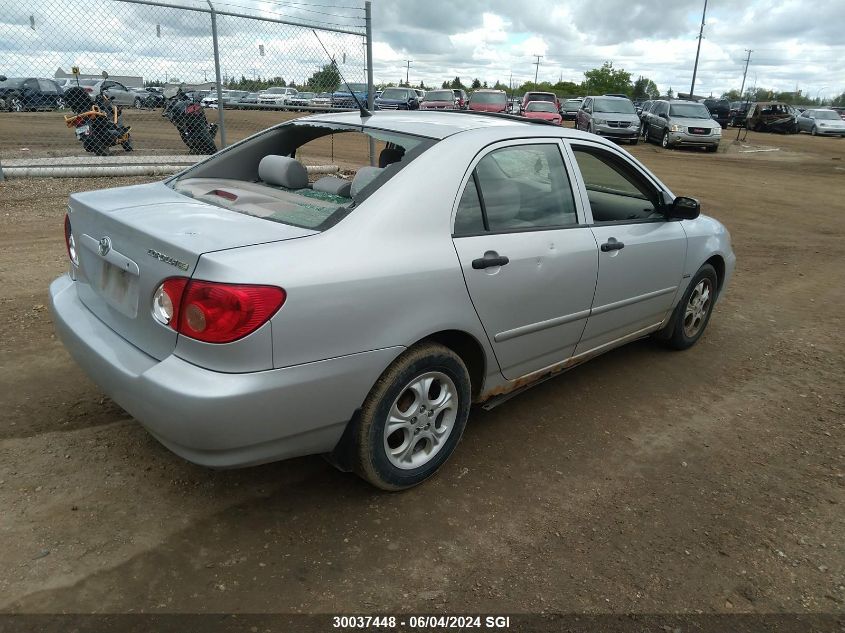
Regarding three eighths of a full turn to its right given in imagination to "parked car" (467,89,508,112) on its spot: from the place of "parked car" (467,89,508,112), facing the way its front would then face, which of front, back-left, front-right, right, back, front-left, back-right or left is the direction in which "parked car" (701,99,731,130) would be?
right

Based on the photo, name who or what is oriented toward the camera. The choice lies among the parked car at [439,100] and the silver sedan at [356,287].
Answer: the parked car

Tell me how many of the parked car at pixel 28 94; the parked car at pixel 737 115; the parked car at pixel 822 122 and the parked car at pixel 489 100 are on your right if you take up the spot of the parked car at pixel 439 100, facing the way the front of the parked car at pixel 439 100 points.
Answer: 1

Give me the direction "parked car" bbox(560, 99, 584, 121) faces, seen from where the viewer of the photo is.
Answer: facing the viewer

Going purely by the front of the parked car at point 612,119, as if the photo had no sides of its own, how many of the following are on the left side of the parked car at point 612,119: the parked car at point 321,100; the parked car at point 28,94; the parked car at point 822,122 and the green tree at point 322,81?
1

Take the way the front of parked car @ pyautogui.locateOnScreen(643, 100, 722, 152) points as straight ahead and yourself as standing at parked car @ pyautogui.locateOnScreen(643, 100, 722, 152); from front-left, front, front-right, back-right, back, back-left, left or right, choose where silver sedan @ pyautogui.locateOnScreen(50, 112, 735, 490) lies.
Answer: front-right

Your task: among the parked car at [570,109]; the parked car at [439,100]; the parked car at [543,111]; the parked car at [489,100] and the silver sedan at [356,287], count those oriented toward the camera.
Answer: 4

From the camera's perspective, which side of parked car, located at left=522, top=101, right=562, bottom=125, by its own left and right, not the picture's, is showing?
front

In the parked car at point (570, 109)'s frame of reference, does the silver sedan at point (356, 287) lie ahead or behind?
ahead

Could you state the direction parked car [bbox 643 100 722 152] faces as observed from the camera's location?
facing the viewer and to the right of the viewer

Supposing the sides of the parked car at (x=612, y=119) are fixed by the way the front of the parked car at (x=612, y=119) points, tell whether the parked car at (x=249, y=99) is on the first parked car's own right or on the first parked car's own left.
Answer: on the first parked car's own right

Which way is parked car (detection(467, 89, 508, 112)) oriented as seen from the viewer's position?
toward the camera

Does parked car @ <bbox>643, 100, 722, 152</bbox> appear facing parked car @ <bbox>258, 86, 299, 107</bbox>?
no

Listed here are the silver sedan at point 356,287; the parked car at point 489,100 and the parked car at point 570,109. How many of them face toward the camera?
2

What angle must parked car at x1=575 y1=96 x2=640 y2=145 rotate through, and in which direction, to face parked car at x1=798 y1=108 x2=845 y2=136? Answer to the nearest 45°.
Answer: approximately 90° to its left

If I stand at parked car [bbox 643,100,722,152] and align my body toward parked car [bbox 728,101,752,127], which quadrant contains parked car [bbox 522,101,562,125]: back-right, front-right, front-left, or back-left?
front-left

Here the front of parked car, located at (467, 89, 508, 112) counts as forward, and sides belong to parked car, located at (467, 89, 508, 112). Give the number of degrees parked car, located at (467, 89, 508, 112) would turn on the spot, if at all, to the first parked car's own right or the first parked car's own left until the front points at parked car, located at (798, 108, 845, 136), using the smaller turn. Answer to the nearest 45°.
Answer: approximately 135° to the first parked car's own left
